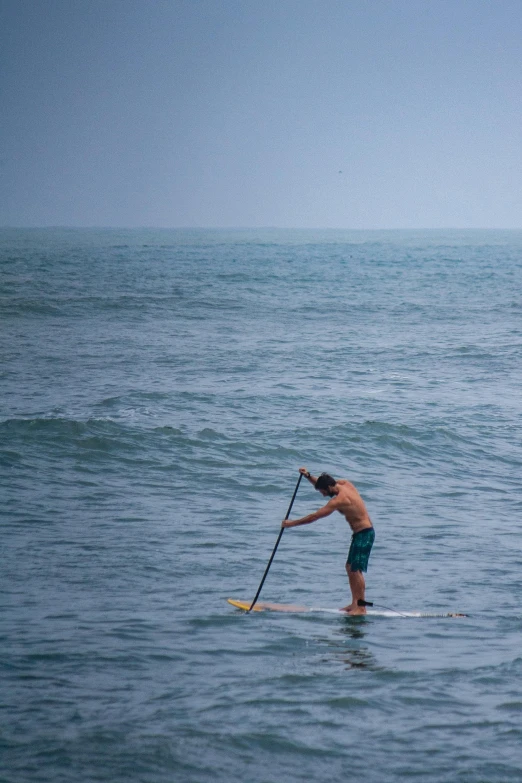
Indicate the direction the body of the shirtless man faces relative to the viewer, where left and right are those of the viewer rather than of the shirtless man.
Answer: facing to the left of the viewer

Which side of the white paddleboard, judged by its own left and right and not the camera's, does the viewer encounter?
left

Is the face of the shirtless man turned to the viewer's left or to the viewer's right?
to the viewer's left
